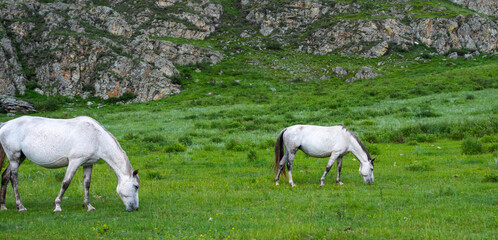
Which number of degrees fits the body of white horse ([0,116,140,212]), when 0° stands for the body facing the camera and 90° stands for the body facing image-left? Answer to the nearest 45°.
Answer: approximately 270°

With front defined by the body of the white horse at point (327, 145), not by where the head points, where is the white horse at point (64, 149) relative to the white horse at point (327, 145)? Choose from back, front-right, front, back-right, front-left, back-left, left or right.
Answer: back-right

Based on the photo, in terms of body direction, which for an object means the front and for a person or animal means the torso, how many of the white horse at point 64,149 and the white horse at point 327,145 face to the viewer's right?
2

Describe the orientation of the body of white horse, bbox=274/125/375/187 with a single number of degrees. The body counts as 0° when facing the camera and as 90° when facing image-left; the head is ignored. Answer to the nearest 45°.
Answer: approximately 270°

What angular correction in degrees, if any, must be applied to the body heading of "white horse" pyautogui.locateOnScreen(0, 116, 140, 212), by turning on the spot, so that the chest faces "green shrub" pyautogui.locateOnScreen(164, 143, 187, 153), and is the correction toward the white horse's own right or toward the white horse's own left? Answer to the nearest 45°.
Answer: approximately 45° to the white horse's own left

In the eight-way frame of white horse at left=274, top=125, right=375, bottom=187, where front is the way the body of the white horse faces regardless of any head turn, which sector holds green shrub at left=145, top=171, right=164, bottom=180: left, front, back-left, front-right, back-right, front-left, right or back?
back

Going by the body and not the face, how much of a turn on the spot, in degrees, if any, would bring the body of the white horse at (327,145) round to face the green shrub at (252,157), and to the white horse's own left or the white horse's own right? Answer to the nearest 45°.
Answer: approximately 135° to the white horse's own left

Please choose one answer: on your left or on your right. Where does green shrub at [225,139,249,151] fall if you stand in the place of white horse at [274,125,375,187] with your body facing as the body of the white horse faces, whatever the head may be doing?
on your left

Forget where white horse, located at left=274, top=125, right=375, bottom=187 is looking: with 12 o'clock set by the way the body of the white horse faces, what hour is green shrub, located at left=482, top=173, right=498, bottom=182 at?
The green shrub is roughly at 12 o'clock from the white horse.
